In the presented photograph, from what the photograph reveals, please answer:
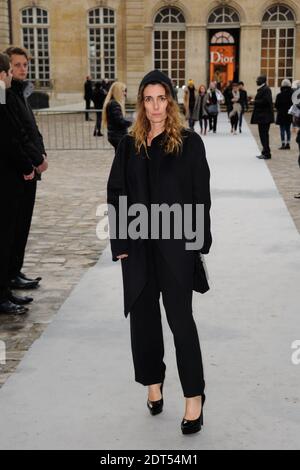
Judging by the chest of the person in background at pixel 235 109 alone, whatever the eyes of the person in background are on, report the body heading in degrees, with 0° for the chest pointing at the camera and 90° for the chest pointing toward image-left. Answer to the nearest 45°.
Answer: approximately 0°

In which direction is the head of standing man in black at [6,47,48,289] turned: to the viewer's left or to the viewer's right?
to the viewer's right

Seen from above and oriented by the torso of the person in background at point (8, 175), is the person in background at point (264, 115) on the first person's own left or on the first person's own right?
on the first person's own left

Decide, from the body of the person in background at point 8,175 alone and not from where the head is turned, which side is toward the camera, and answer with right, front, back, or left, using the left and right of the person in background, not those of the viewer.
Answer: right

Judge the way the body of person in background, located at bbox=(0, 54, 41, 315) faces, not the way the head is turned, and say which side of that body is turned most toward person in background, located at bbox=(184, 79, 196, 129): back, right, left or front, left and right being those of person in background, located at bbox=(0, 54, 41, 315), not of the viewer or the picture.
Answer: left

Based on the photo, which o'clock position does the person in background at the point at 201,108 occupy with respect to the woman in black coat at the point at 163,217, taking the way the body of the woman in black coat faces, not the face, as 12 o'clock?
The person in background is roughly at 6 o'clock from the woman in black coat.

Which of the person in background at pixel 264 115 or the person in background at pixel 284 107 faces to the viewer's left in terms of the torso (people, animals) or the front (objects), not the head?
the person in background at pixel 264 115

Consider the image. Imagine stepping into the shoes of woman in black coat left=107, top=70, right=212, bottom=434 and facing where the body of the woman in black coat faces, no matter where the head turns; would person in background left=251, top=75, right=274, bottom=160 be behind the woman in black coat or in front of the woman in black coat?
behind

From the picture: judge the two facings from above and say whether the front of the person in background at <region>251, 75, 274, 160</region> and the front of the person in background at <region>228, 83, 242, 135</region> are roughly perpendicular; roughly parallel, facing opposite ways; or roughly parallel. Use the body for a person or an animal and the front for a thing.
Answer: roughly perpendicular

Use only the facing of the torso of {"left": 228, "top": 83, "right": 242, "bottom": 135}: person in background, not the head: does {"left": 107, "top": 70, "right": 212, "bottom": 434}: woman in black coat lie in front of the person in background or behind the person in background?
in front

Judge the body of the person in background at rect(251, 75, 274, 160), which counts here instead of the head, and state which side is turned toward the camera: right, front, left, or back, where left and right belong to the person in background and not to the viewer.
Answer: left
